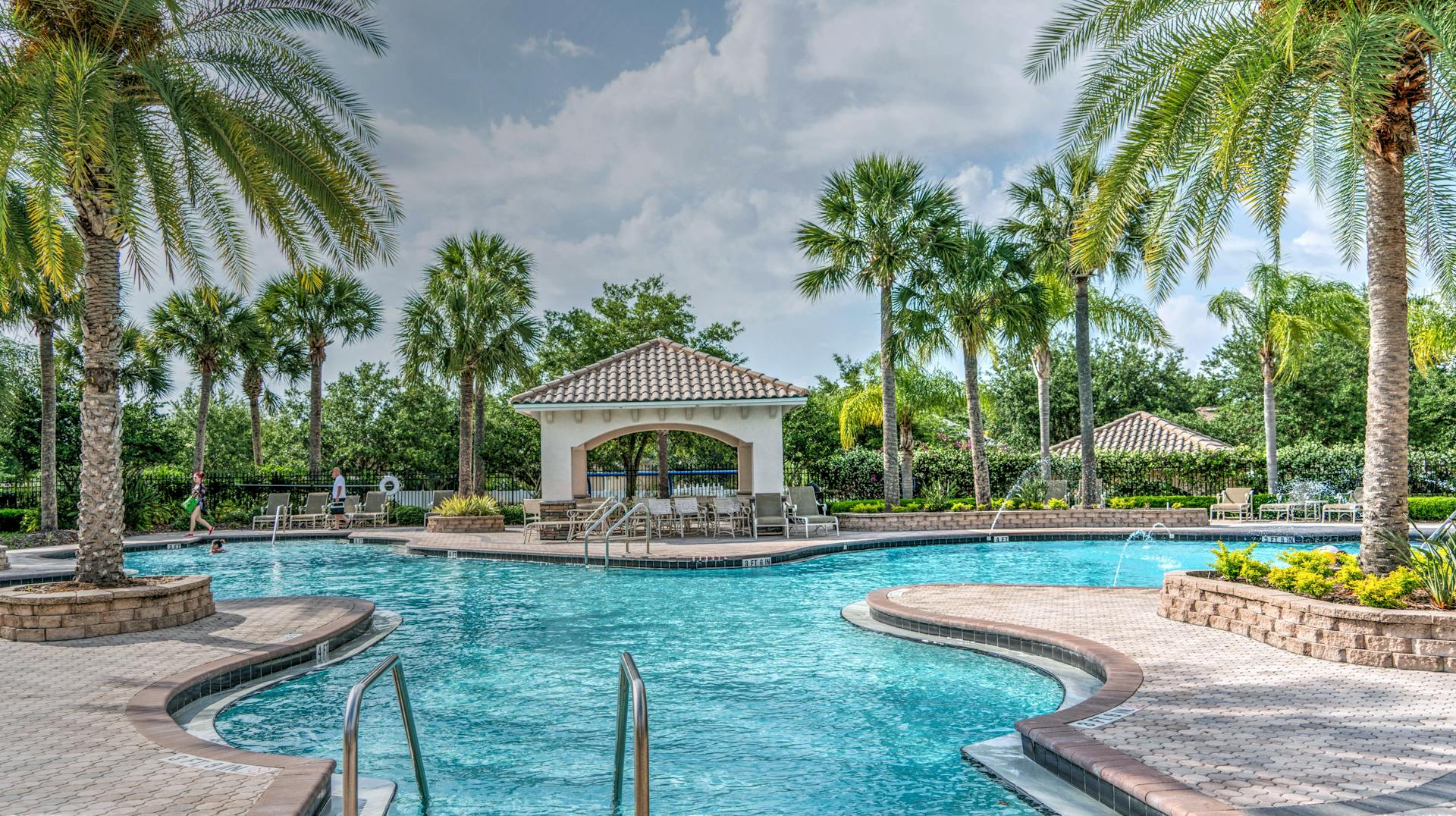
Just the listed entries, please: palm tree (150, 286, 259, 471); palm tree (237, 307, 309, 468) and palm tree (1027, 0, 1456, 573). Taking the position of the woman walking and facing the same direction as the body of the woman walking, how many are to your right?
2

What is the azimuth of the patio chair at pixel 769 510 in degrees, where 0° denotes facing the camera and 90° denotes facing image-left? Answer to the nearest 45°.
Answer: approximately 0°

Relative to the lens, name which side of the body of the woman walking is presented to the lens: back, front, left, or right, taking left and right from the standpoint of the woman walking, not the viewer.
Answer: left

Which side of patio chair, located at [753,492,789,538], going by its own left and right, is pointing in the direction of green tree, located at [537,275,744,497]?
back

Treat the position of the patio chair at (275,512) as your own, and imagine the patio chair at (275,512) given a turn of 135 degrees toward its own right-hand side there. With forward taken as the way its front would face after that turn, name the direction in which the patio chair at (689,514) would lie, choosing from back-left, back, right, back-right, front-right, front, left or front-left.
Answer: back-right

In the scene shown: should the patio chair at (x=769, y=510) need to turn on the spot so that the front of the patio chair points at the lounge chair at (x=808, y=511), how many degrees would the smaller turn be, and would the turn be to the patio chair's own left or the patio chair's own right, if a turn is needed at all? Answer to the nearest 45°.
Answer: approximately 135° to the patio chair's own left
